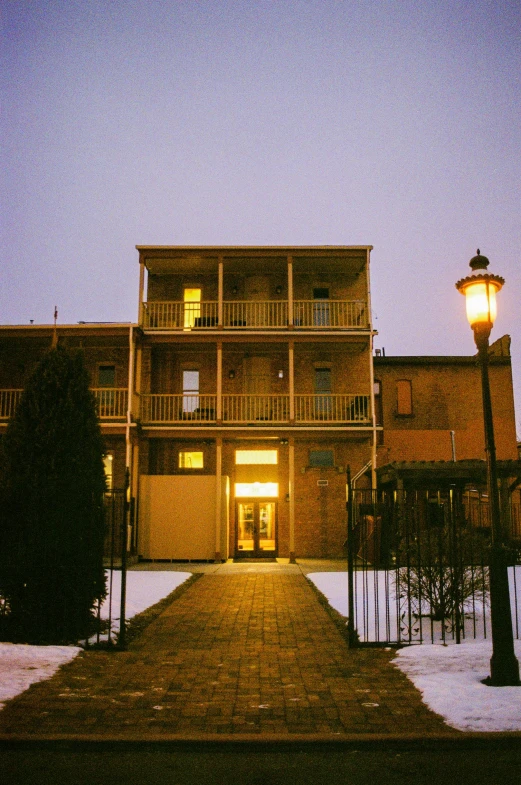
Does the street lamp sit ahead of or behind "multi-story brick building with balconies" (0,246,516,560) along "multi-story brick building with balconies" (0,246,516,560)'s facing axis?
ahead

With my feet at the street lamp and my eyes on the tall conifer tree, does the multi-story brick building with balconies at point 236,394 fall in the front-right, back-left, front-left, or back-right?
front-right

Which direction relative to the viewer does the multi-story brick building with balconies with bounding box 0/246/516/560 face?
toward the camera

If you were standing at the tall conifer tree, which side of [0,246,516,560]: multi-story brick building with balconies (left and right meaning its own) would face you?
front
